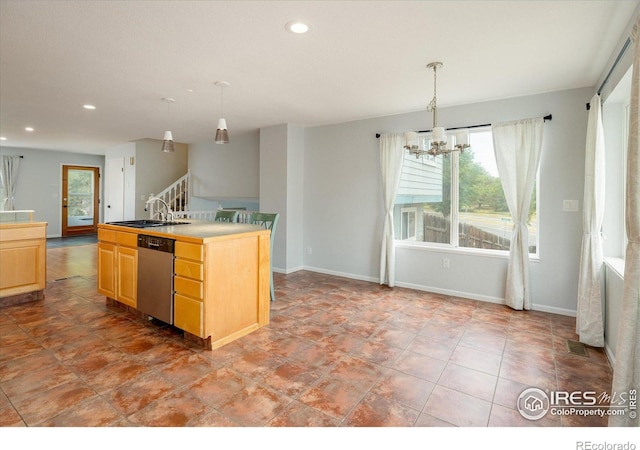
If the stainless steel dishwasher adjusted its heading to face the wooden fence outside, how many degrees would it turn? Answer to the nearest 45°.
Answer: approximately 135° to its left

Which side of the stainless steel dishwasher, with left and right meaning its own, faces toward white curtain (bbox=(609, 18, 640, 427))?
left

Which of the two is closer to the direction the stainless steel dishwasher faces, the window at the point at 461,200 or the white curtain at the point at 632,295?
the white curtain

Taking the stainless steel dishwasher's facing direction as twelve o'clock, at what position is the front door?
The front door is roughly at 4 o'clock from the stainless steel dishwasher.

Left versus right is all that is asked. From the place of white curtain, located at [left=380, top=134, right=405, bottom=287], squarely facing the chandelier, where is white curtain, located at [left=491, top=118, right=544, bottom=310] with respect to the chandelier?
left

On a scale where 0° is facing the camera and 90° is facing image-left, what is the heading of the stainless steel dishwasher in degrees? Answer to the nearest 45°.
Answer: approximately 45°

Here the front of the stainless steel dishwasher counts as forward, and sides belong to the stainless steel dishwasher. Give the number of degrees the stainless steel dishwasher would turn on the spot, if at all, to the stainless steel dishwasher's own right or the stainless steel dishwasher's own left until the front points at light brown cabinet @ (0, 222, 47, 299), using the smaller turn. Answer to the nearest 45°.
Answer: approximately 90° to the stainless steel dishwasher's own right
